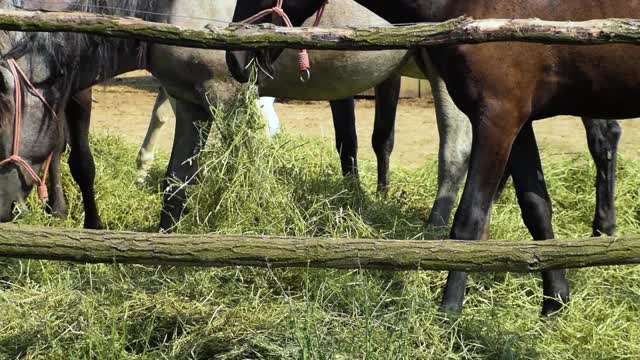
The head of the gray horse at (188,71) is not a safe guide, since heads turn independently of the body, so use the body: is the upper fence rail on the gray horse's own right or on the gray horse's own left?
on the gray horse's own left

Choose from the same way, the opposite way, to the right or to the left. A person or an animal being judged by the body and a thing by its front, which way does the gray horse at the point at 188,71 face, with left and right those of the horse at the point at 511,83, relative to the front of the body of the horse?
the same way

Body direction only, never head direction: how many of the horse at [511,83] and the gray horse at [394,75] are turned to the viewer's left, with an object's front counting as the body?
2

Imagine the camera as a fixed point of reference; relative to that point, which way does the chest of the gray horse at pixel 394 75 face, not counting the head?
to the viewer's left

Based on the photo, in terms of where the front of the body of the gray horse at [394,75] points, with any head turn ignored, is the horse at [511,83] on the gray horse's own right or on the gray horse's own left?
on the gray horse's own left

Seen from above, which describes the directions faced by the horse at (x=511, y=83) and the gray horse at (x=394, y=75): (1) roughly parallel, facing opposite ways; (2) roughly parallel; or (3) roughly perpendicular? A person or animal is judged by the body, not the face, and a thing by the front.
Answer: roughly parallel

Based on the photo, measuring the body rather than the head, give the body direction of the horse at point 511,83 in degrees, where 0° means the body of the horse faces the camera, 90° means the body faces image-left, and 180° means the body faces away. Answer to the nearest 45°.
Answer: approximately 90°

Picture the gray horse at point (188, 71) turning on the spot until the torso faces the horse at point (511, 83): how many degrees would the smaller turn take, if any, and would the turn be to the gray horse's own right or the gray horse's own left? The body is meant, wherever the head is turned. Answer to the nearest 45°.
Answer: approximately 135° to the gray horse's own left

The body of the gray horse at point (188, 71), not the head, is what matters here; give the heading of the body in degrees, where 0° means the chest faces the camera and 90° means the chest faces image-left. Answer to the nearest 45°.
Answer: approximately 90°

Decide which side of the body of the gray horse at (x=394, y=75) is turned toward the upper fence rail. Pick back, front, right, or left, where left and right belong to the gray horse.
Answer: left

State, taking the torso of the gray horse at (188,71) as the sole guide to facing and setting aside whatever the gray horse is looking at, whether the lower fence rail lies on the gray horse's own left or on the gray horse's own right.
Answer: on the gray horse's own left
